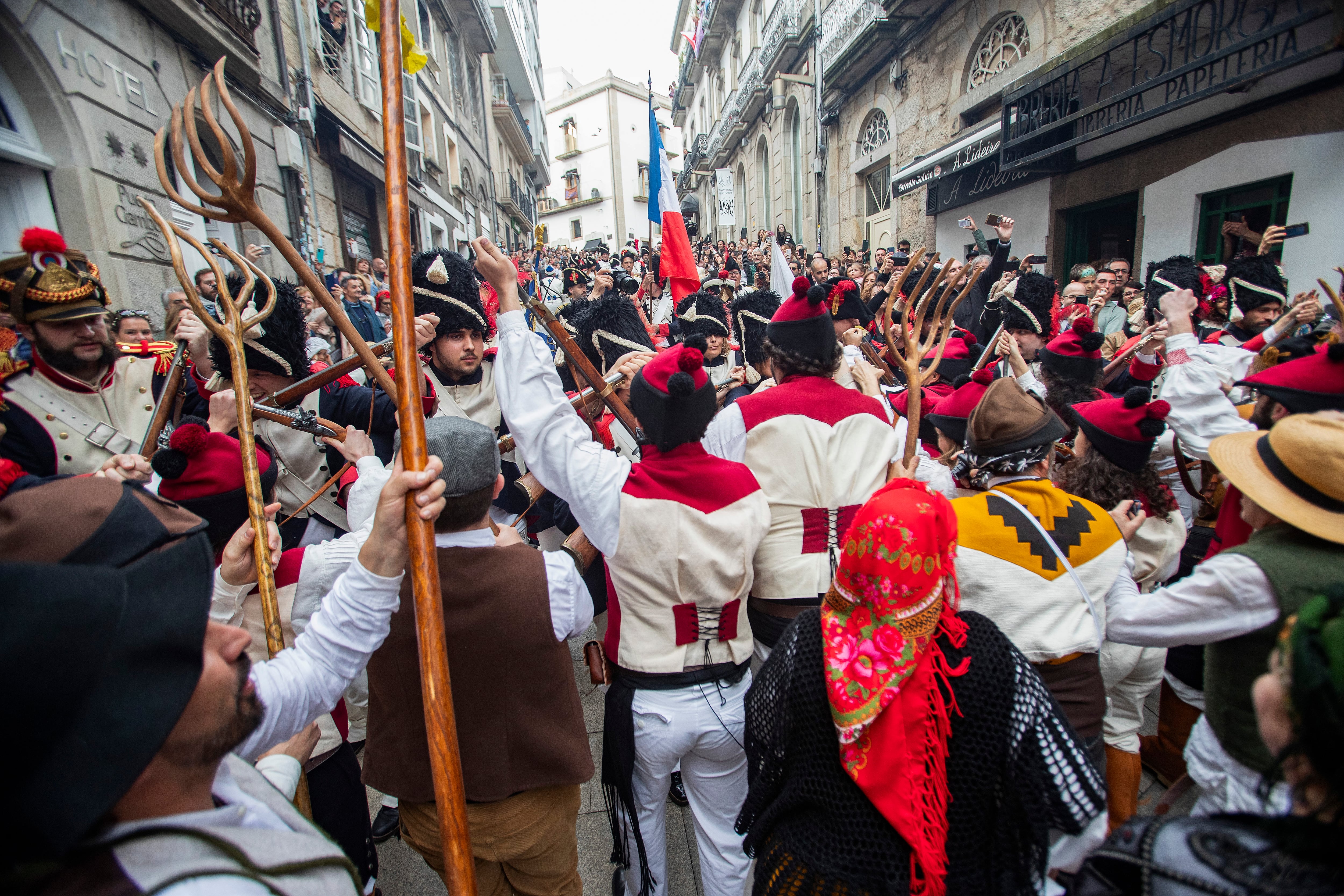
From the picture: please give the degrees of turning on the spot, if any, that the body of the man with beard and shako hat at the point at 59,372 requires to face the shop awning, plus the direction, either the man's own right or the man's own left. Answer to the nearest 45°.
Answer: approximately 45° to the man's own left

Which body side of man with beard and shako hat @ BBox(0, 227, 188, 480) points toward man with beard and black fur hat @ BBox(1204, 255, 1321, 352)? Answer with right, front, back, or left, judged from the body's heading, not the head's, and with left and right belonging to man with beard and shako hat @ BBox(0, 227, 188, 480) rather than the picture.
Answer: left

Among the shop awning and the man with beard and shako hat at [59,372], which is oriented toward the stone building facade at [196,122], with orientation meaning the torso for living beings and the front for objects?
the shop awning

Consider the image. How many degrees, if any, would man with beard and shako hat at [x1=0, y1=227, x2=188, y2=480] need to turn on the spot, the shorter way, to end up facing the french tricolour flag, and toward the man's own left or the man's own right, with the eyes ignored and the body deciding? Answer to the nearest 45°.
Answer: approximately 135° to the man's own left

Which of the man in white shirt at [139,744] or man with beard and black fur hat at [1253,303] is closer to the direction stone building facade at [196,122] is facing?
the man with beard and black fur hat

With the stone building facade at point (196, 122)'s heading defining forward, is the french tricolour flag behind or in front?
in front

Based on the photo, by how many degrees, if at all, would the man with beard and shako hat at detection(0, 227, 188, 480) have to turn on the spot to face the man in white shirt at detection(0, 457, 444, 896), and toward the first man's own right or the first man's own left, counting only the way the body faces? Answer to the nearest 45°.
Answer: approximately 45° to the first man's own right

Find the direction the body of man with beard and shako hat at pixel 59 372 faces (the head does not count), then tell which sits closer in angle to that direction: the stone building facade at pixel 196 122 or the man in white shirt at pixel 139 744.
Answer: the man in white shirt

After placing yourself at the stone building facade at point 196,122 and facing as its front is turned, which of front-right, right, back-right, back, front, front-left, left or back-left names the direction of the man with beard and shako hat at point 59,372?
front-right

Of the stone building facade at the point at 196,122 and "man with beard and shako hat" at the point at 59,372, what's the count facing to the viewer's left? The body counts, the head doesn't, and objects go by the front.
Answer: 0

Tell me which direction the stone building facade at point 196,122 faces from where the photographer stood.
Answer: facing the viewer and to the right of the viewer

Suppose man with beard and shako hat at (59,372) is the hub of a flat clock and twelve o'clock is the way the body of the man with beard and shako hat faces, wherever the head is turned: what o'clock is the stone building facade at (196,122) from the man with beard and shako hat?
The stone building facade is roughly at 8 o'clock from the man with beard and shako hat.

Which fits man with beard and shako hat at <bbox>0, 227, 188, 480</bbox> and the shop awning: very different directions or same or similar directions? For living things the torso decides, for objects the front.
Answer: very different directions
